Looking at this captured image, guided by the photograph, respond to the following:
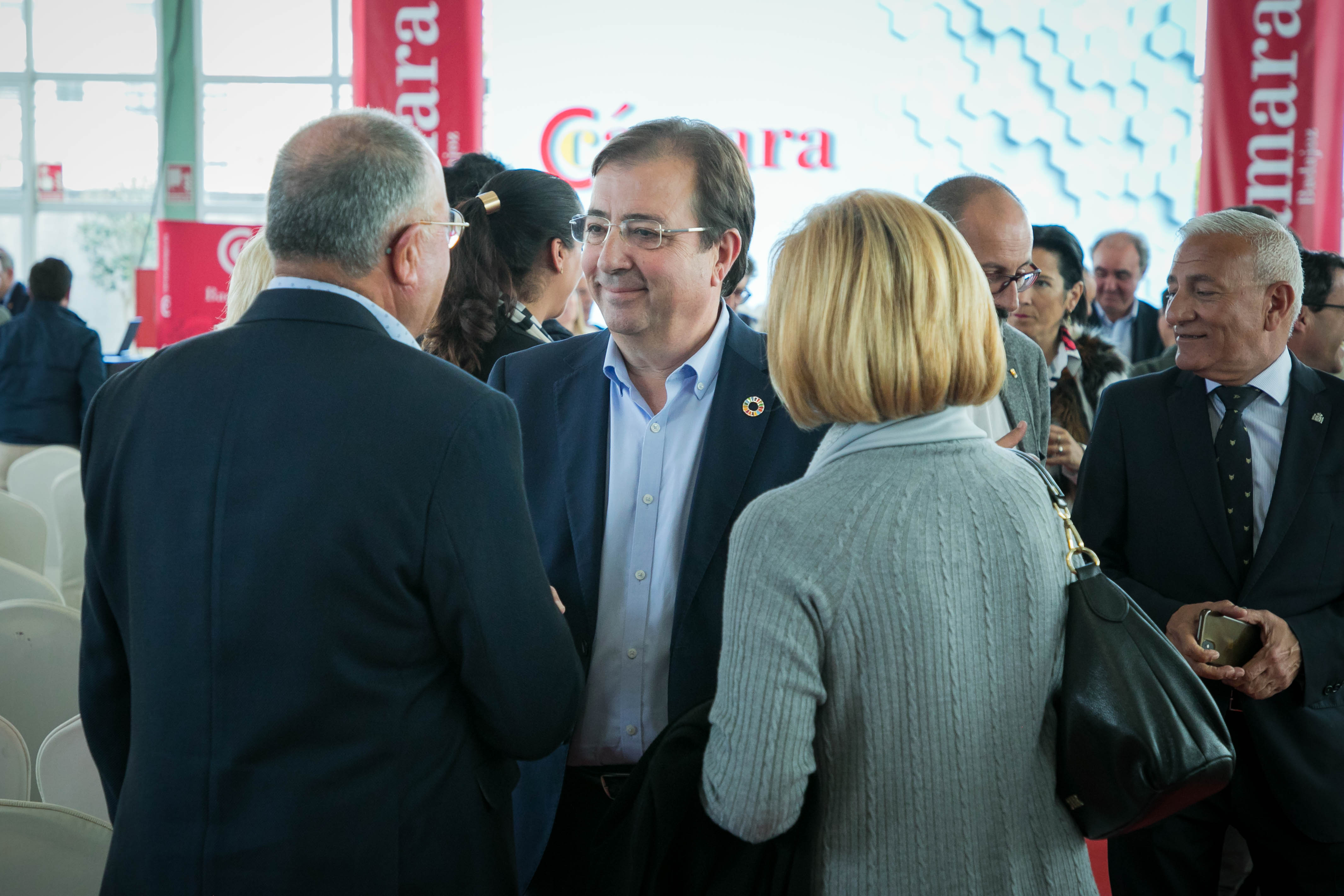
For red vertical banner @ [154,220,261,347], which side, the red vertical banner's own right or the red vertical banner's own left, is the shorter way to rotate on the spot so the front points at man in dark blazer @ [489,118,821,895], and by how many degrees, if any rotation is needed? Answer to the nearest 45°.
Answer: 0° — it already faces them

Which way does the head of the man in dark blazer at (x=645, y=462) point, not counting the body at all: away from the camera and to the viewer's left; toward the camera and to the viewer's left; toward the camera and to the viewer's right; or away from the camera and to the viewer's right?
toward the camera and to the viewer's left

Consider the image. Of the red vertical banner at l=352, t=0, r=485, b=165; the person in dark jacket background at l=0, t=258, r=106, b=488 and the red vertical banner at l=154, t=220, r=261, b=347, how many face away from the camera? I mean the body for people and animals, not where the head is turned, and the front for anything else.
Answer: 1

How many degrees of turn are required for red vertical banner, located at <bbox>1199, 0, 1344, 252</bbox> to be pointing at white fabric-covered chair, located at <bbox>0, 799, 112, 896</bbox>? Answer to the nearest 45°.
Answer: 0° — it already faces it

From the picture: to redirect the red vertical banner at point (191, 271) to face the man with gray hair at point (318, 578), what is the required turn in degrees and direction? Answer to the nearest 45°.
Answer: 0° — it already faces them

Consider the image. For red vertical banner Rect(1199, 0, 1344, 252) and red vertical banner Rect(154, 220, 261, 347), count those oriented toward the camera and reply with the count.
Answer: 2

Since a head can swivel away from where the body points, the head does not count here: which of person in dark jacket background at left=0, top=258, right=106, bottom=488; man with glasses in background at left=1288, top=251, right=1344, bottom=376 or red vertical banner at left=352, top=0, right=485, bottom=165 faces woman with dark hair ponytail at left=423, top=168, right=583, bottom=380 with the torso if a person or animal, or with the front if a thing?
the red vertical banner

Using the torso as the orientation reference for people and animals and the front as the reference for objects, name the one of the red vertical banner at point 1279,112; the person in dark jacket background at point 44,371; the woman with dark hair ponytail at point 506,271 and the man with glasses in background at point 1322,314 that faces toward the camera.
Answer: the red vertical banner

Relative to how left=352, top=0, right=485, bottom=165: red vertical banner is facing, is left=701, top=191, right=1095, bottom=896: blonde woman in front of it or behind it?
in front

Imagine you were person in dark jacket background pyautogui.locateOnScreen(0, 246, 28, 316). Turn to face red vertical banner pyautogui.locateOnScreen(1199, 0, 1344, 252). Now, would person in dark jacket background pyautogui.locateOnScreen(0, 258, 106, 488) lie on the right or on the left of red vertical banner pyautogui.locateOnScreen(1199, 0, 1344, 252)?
right

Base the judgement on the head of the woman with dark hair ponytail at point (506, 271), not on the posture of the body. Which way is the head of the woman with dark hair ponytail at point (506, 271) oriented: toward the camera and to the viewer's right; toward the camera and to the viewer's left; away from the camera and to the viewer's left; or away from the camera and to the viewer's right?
away from the camera and to the viewer's right
